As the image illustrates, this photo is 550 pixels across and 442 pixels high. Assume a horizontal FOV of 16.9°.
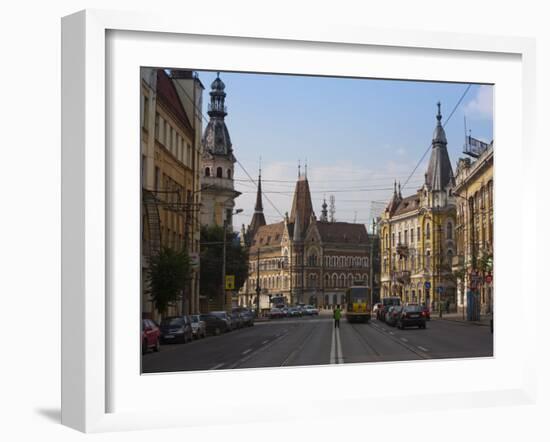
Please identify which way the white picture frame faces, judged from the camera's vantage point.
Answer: facing the viewer and to the right of the viewer
